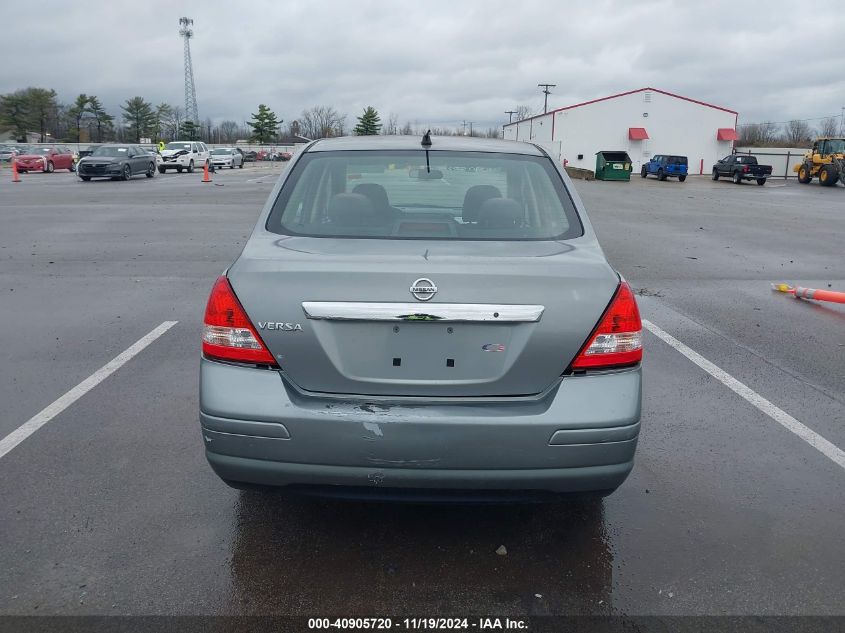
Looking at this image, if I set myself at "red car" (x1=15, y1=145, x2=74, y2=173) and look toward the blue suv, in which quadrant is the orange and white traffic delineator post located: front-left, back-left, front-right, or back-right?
front-right

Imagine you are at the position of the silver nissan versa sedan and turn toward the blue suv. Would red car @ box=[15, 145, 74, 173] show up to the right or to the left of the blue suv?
left

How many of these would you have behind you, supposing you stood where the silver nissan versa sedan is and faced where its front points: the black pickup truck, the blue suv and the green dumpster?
0

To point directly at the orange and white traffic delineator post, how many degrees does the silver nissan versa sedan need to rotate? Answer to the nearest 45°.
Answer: approximately 45° to its right

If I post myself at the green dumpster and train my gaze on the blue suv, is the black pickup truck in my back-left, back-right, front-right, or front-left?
front-right

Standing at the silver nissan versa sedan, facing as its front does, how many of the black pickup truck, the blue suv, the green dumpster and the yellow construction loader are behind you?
0

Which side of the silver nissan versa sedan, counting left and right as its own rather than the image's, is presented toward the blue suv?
front

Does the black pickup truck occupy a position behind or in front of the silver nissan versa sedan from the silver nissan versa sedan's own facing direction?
in front

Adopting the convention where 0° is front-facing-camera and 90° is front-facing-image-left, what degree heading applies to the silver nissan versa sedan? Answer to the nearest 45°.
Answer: approximately 180°

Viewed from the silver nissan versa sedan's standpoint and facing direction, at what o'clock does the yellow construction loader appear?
The yellow construction loader is roughly at 1 o'clock from the silver nissan versa sedan.

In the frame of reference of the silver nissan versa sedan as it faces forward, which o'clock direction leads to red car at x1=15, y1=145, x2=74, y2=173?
The red car is roughly at 11 o'clock from the silver nissan versa sedan.

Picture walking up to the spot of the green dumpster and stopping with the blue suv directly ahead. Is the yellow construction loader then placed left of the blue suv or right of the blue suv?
right

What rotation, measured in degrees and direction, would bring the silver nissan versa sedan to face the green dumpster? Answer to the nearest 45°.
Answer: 0° — it already faces it
